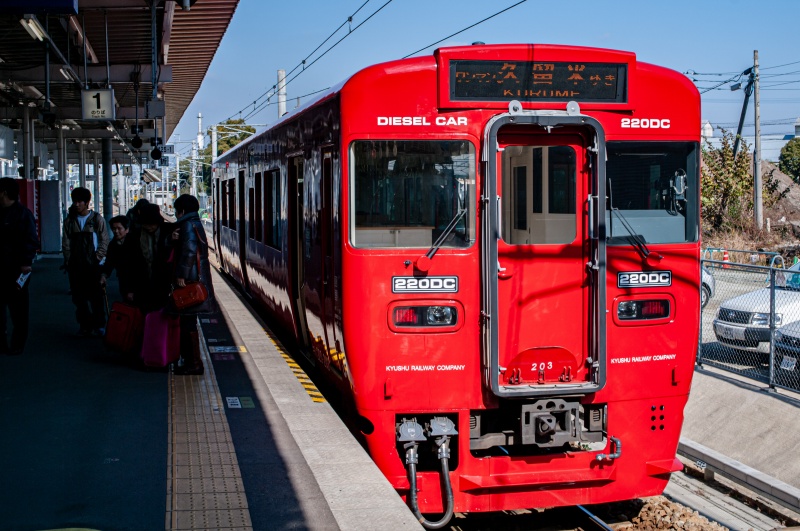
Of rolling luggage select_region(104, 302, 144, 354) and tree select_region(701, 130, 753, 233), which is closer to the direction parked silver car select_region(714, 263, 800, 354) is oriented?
the rolling luggage

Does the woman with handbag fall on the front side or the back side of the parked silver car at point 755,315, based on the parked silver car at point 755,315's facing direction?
on the front side

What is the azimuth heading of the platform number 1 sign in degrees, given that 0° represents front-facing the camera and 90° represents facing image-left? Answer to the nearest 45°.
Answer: approximately 0°
